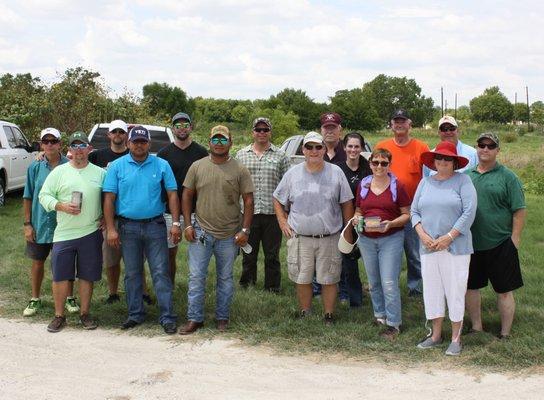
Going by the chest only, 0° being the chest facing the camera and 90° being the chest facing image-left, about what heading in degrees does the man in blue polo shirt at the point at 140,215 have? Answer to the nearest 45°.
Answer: approximately 0°

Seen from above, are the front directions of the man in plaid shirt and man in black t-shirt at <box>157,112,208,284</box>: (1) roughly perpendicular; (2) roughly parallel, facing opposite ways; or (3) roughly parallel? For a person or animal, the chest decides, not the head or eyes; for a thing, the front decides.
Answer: roughly parallel

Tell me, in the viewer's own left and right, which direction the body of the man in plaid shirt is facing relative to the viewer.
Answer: facing the viewer

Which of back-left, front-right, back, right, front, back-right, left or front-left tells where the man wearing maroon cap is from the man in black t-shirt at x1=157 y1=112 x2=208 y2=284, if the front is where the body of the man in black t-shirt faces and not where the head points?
left

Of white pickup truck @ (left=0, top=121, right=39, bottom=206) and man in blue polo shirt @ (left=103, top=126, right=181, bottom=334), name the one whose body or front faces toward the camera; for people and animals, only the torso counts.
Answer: the man in blue polo shirt

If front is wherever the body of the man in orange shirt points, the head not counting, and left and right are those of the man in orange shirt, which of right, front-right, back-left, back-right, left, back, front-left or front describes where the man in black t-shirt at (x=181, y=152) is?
right

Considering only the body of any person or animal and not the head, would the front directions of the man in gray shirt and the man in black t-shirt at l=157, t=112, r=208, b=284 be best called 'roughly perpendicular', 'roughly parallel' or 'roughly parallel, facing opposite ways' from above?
roughly parallel

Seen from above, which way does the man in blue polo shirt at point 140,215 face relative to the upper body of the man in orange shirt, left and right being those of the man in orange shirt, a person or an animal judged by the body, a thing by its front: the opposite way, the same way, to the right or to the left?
the same way

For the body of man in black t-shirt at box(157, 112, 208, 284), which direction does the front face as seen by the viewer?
toward the camera

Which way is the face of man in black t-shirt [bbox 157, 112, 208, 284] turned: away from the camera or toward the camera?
toward the camera

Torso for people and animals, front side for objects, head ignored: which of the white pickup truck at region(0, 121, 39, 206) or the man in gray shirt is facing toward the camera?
the man in gray shirt

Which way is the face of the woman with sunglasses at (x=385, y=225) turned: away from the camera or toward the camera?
toward the camera

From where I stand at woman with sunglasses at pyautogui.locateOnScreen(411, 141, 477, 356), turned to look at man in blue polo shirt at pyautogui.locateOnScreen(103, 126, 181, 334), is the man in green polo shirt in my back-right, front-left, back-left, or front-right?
back-right

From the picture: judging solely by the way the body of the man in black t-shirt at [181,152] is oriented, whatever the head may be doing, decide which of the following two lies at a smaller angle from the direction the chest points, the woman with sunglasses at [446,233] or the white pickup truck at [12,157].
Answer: the woman with sunglasses

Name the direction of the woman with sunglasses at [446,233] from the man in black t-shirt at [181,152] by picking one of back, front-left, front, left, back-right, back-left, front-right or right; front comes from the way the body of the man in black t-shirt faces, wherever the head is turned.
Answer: front-left
